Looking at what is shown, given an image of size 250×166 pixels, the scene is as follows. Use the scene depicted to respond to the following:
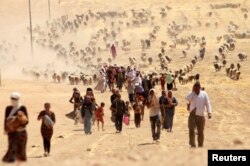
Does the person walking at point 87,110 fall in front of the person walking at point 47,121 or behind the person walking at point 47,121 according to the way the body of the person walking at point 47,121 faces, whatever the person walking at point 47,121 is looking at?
behind

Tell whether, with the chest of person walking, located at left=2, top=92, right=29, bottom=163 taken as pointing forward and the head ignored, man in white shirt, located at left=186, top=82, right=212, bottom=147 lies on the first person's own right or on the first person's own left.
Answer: on the first person's own left

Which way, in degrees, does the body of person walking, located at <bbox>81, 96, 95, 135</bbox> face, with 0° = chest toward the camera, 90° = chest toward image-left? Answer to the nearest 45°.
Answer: approximately 0°

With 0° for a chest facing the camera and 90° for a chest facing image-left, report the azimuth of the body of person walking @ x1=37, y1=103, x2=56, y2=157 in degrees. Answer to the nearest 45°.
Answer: approximately 0°

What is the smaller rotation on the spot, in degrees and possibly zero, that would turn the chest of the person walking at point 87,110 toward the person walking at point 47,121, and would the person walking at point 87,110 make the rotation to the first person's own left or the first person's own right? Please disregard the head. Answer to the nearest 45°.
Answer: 0° — they already face them
